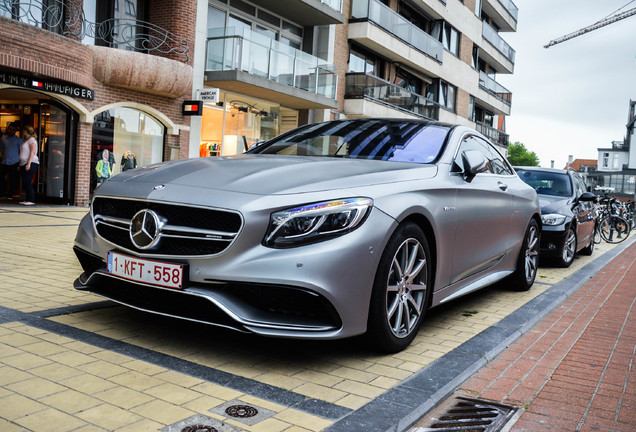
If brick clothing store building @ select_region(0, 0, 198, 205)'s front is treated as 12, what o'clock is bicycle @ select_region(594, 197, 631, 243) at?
The bicycle is roughly at 11 o'clock from the brick clothing store building.

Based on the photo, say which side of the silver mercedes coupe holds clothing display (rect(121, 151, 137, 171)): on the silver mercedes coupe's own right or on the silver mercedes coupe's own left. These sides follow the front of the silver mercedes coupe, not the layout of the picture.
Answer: on the silver mercedes coupe's own right

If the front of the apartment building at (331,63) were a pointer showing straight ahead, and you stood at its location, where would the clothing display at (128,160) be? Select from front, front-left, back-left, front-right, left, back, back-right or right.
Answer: right

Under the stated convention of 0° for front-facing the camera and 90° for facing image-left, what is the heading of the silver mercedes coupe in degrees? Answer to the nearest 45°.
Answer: approximately 45°

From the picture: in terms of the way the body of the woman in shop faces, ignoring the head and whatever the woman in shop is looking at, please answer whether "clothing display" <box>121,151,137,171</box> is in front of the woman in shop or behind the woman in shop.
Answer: behind

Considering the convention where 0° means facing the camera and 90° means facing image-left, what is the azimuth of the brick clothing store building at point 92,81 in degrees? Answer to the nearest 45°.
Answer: approximately 315°
